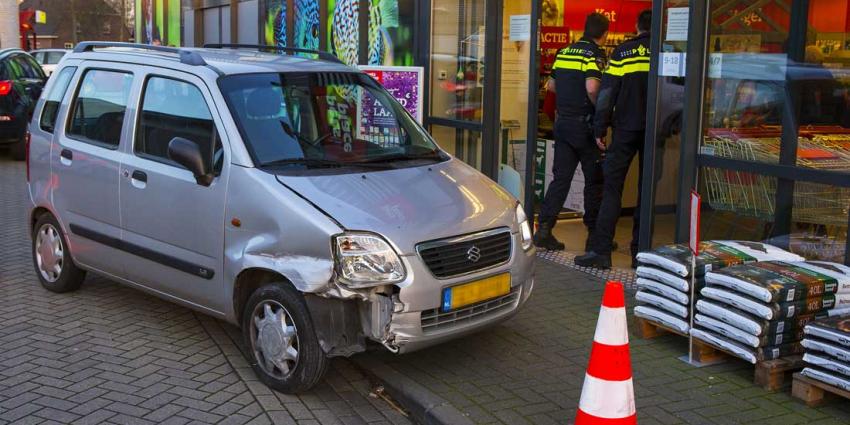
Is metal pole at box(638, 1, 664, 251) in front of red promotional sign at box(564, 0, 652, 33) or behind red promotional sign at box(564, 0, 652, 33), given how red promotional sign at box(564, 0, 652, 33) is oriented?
in front

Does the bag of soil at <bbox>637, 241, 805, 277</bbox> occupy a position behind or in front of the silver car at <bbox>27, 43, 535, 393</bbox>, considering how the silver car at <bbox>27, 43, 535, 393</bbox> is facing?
in front

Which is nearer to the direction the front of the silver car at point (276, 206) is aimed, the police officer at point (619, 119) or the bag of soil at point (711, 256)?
the bag of soil

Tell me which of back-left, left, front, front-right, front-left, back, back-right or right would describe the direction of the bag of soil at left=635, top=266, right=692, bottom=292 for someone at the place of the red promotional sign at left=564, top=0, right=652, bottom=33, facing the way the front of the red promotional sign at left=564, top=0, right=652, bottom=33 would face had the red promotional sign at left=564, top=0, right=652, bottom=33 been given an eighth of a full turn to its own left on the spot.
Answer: front-right

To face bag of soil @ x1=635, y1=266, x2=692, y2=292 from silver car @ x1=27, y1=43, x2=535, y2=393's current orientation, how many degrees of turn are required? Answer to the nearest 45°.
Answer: approximately 45° to its left

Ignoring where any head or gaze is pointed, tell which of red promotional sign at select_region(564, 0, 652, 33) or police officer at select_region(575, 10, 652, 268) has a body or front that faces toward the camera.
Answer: the red promotional sign

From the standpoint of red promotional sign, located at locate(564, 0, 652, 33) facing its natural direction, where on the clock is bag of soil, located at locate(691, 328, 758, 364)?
The bag of soil is roughly at 12 o'clock from the red promotional sign.

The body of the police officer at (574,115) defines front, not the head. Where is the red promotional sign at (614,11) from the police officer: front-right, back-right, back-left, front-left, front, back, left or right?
front-left

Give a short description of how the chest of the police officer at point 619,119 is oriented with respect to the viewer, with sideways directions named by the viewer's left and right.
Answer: facing away from the viewer and to the left of the viewer

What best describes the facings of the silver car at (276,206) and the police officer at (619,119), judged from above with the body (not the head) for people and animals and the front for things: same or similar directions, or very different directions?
very different directions

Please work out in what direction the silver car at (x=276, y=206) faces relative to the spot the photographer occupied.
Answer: facing the viewer and to the right of the viewer

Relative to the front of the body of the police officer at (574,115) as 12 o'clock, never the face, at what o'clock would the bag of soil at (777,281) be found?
The bag of soil is roughly at 4 o'clock from the police officer.

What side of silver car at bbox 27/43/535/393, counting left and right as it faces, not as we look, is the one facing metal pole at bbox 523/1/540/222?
left

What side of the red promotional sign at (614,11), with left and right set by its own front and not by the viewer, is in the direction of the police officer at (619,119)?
front

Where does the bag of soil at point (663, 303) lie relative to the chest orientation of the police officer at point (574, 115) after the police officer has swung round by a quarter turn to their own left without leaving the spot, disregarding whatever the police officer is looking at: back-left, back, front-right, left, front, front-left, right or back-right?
back-left

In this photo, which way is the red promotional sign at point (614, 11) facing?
toward the camera

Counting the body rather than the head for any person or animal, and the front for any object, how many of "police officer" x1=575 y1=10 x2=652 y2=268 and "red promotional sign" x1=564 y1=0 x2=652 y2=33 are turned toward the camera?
1

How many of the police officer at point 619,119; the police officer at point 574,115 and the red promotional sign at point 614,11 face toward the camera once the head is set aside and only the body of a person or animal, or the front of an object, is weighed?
1
